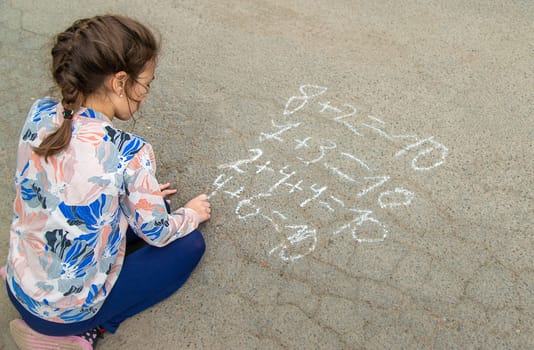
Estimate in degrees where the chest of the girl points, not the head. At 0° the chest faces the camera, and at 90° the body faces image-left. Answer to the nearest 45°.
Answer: approximately 225°

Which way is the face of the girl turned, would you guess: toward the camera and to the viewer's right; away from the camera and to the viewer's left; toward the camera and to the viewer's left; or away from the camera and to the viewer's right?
away from the camera and to the viewer's right
